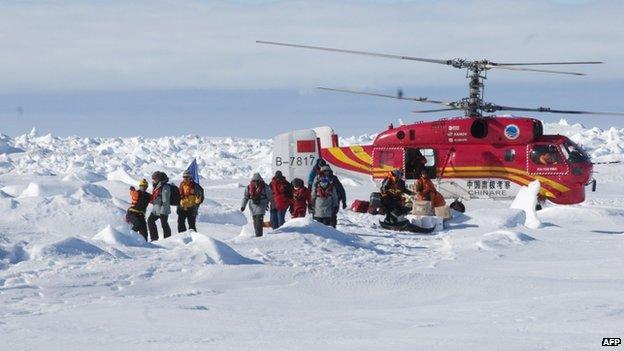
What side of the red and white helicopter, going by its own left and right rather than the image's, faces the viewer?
right

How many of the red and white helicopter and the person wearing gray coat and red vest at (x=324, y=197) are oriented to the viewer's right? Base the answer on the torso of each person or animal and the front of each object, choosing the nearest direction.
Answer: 1

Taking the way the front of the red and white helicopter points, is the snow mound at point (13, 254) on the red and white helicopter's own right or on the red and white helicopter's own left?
on the red and white helicopter's own right

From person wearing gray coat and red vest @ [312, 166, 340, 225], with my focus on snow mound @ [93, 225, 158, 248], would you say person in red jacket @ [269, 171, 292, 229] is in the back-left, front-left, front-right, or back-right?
front-right

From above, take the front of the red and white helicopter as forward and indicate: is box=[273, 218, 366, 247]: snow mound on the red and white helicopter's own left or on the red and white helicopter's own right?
on the red and white helicopter's own right

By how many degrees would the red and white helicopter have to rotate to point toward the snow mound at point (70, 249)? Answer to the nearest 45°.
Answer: approximately 135° to its right

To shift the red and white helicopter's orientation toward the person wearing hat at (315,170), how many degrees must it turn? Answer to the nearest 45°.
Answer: approximately 135° to its right

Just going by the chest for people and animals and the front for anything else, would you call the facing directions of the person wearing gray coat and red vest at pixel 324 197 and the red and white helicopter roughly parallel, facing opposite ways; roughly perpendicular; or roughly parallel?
roughly perpendicular

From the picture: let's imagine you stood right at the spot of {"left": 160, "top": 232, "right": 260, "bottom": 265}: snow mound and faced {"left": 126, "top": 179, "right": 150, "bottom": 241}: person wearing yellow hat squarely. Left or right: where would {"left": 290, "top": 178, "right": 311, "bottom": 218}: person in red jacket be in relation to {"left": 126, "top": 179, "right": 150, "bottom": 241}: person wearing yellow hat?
right
